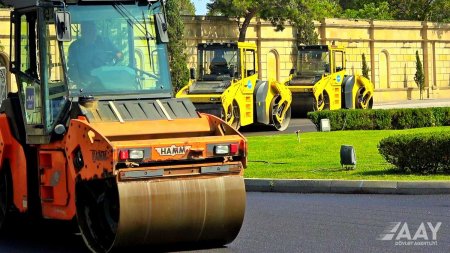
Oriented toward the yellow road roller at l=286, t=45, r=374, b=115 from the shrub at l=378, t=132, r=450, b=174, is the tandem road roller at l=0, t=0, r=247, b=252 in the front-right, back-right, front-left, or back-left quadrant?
back-left

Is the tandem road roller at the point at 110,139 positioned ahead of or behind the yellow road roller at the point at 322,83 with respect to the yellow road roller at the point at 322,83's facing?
ahead

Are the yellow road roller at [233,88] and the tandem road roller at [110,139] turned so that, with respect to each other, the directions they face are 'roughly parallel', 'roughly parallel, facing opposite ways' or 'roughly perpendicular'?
roughly perpendicular

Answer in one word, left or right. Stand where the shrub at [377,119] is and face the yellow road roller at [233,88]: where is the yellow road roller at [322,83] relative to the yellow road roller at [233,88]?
right

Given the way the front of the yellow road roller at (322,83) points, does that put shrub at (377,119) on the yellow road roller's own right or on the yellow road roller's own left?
on the yellow road roller's own left

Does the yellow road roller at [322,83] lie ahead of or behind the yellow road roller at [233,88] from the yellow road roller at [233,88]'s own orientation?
behind

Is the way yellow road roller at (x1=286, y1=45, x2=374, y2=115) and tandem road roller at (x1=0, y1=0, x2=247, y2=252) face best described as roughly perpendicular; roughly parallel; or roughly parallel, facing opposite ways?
roughly perpendicular

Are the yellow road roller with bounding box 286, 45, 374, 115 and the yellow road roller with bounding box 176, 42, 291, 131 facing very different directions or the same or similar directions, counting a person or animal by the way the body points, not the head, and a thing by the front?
same or similar directions

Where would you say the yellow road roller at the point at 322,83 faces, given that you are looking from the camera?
facing the viewer and to the left of the viewer
